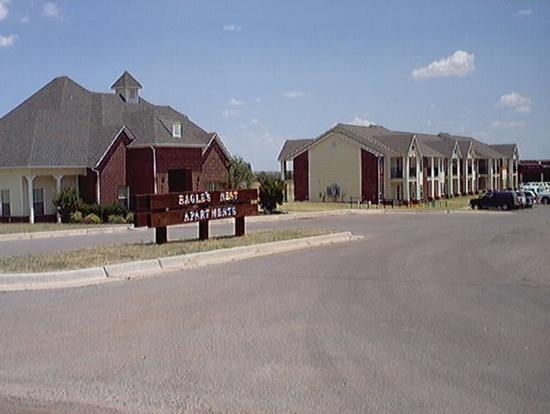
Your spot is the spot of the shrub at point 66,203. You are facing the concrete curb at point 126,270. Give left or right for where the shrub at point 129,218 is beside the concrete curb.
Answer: left

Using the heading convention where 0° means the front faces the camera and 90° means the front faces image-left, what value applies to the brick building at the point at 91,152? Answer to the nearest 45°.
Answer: approximately 315°
